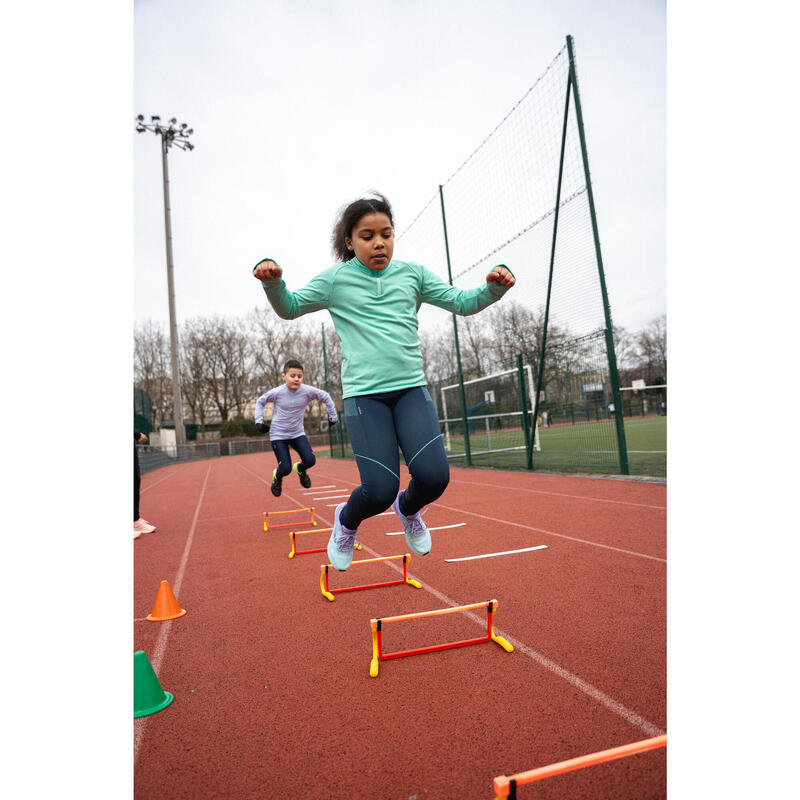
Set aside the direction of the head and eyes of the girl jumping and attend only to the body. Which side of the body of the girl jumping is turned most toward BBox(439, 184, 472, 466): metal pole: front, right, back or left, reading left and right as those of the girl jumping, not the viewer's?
back

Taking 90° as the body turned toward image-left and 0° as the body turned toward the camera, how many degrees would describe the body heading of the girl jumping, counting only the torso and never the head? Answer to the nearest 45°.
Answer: approximately 0°

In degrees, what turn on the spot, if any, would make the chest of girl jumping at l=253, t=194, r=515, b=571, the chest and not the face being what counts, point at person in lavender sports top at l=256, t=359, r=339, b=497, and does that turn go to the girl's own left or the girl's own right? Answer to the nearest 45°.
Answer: approximately 180°

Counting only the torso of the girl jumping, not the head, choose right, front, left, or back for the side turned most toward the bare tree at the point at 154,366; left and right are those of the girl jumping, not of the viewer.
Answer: back

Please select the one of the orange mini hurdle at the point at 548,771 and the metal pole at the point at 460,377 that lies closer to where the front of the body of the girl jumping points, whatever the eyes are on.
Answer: the orange mini hurdle

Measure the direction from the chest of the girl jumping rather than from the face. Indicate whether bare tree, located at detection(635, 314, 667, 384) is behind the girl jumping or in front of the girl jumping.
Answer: behind
